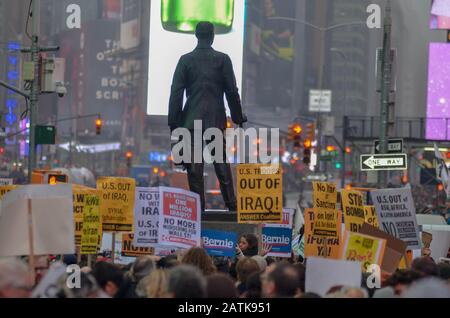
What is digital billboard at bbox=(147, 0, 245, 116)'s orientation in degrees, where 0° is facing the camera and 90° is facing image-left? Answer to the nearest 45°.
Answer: approximately 0°

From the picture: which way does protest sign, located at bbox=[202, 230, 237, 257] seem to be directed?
toward the camera

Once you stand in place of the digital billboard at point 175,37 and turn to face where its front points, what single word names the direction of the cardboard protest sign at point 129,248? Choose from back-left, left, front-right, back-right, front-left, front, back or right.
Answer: front

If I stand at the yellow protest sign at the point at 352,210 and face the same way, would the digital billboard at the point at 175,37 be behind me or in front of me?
behind

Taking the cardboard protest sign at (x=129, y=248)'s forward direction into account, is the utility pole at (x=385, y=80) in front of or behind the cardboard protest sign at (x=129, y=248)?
behind

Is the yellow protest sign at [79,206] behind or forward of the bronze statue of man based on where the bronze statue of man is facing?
behind

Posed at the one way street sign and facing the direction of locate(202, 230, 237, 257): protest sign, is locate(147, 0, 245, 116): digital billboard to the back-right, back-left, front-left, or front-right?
back-right

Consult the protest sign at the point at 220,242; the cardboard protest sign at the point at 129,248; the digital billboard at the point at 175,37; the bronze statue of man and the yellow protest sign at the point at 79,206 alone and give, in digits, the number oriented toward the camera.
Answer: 4

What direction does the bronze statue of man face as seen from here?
away from the camera

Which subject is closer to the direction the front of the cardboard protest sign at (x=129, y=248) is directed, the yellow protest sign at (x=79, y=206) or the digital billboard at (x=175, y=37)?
the yellow protest sign

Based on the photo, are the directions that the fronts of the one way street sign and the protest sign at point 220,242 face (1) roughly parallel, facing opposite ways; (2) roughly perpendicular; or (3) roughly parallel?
roughly parallel

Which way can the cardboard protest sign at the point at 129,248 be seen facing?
toward the camera

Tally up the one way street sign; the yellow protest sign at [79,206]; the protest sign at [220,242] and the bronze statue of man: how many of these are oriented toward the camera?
3
